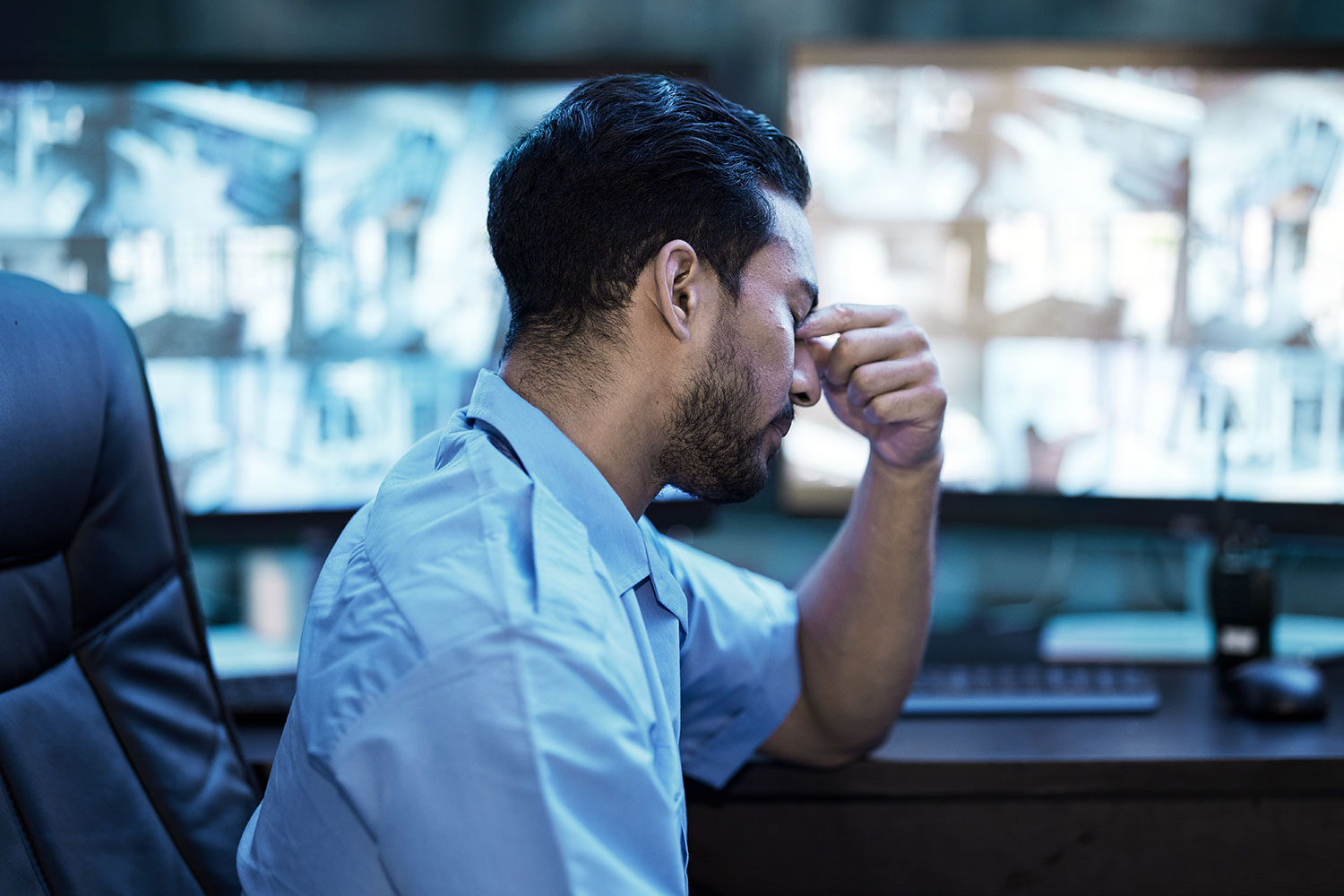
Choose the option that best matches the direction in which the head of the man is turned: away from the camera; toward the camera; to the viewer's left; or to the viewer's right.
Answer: to the viewer's right

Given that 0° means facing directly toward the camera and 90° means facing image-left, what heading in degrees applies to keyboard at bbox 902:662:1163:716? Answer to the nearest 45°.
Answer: approximately 0°

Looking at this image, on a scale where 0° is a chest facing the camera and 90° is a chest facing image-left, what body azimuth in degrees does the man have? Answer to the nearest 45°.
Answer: approximately 270°
